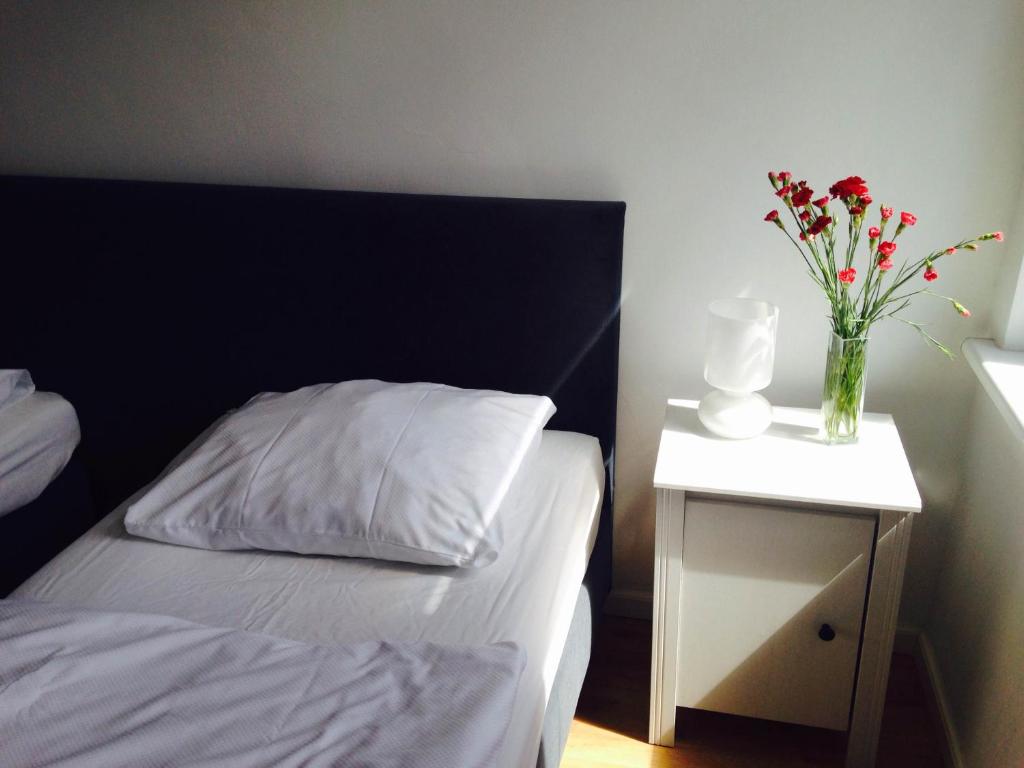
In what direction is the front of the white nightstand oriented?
toward the camera

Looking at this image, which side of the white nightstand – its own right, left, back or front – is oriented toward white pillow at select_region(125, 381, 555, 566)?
right

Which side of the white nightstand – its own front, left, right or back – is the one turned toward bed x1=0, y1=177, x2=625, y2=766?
right
